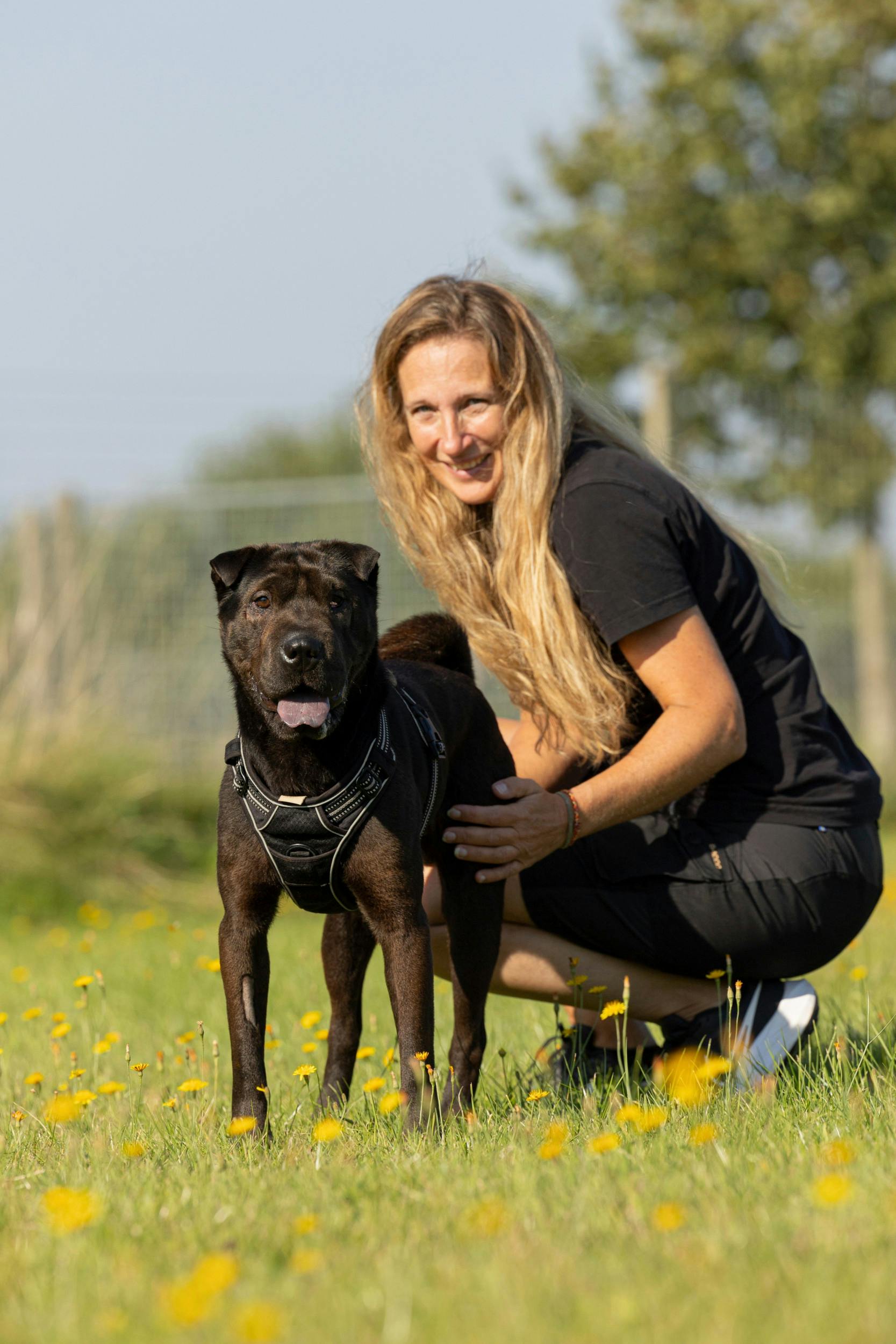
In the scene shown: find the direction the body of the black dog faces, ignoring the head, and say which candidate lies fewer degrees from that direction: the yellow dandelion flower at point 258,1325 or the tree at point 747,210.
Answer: the yellow dandelion flower

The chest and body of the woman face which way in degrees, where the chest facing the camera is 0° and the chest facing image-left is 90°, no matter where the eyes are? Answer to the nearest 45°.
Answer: approximately 90°

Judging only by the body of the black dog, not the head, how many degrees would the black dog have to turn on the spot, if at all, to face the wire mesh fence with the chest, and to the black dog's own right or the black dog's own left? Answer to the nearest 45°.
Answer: approximately 135° to the black dog's own right

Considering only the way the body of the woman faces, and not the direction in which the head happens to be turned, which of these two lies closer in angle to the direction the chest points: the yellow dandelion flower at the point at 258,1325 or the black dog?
the black dog

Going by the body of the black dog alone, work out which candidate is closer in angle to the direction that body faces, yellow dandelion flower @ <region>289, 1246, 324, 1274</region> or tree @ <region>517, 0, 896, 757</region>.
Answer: the yellow dandelion flower

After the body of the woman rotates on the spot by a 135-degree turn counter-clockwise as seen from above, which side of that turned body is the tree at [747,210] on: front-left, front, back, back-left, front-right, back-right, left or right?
back-left

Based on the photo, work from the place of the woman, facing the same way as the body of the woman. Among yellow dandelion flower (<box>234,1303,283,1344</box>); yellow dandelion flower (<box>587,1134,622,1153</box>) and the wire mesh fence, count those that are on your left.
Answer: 2

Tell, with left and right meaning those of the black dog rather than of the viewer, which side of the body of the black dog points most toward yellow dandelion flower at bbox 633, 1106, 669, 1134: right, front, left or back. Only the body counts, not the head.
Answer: left
